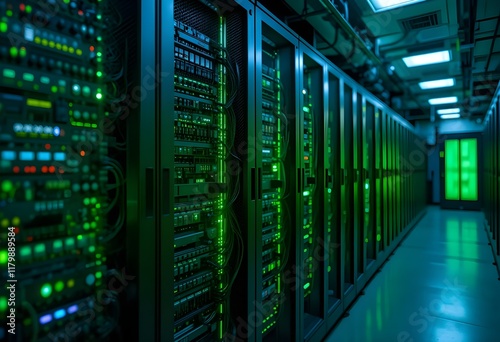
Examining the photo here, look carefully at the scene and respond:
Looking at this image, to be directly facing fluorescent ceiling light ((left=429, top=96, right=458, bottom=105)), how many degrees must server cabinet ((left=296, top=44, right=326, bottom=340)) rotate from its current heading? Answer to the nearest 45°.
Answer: approximately 45° to its left

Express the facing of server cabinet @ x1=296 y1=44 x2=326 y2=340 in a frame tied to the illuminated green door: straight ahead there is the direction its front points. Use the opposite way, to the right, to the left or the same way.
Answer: to the left

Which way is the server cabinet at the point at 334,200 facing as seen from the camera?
to the viewer's right

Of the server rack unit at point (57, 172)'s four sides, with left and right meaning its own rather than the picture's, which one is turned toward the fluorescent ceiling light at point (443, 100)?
left

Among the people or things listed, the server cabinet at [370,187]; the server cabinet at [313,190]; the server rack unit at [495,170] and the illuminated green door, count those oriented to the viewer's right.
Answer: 2

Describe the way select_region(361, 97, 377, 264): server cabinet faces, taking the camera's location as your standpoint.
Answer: facing to the right of the viewer

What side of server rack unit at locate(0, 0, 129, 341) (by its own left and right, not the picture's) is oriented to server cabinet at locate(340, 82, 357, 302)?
left

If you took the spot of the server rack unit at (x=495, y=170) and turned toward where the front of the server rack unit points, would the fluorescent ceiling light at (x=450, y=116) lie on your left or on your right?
on your right

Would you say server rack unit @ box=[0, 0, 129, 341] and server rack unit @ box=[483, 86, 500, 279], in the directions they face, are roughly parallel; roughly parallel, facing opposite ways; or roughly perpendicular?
roughly parallel, facing opposite ways

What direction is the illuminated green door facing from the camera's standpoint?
toward the camera

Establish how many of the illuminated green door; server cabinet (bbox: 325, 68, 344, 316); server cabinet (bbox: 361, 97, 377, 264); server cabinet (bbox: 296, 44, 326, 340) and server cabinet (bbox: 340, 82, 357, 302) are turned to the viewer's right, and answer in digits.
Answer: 4

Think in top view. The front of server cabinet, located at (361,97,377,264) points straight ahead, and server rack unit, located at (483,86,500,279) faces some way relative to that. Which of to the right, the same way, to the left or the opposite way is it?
the opposite way

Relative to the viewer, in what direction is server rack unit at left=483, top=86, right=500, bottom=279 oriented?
to the viewer's left

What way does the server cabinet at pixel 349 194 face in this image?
to the viewer's right

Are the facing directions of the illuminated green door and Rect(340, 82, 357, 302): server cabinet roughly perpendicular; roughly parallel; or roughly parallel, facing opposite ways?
roughly perpendicular

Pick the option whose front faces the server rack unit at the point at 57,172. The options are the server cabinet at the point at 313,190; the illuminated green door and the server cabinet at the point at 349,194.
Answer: the illuminated green door

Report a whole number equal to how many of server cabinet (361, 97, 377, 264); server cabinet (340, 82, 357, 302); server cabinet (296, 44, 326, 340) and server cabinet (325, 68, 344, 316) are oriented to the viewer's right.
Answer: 4
